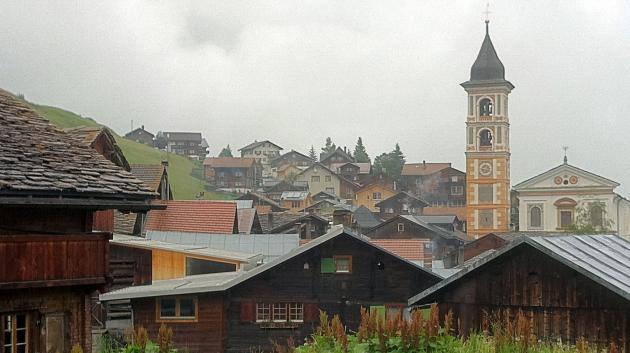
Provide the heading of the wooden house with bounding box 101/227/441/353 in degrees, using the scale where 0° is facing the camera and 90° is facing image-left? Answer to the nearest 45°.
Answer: approximately 0°

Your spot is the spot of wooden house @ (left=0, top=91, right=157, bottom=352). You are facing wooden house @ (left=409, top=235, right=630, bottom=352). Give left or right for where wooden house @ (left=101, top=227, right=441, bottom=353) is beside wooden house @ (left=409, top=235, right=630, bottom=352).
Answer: left

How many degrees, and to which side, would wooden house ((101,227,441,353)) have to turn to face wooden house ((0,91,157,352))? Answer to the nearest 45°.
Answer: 0° — it already faces it
